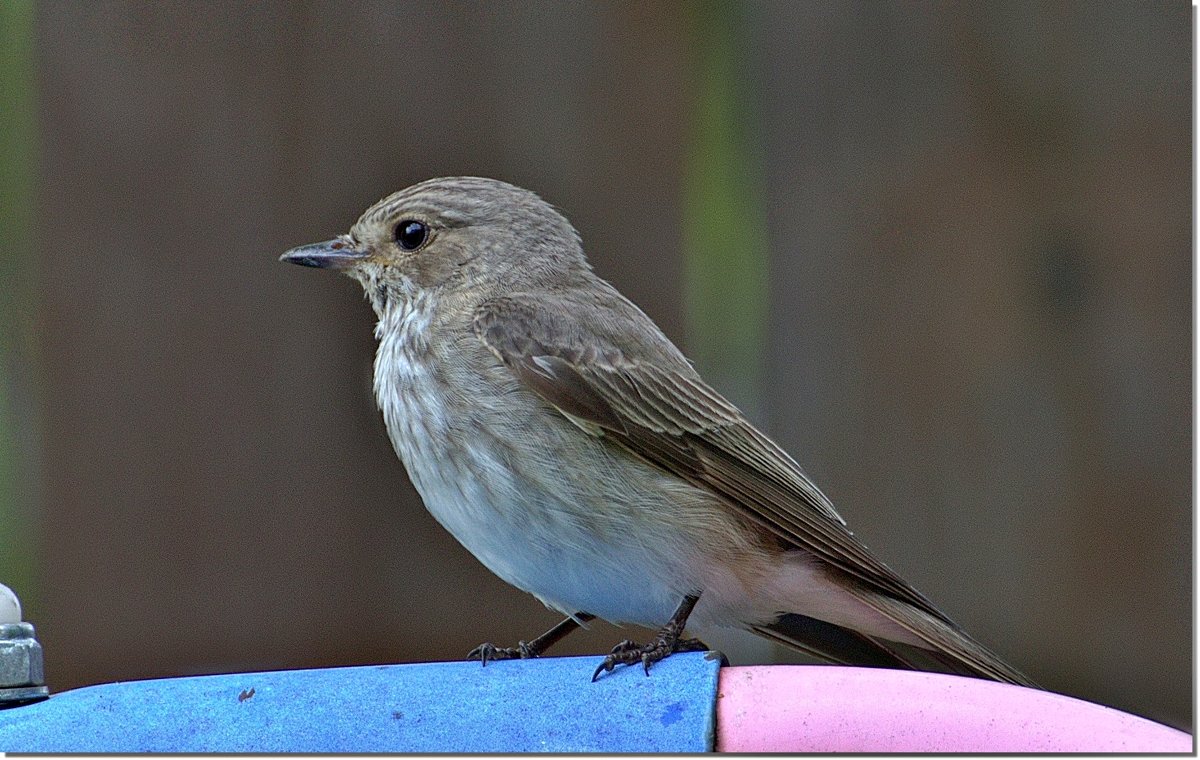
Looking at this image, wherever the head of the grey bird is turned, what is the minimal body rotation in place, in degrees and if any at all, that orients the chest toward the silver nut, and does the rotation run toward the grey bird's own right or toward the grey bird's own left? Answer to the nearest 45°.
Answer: approximately 45° to the grey bird's own left

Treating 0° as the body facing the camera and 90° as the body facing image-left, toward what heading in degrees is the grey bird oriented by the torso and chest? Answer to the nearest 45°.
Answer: approximately 90°
